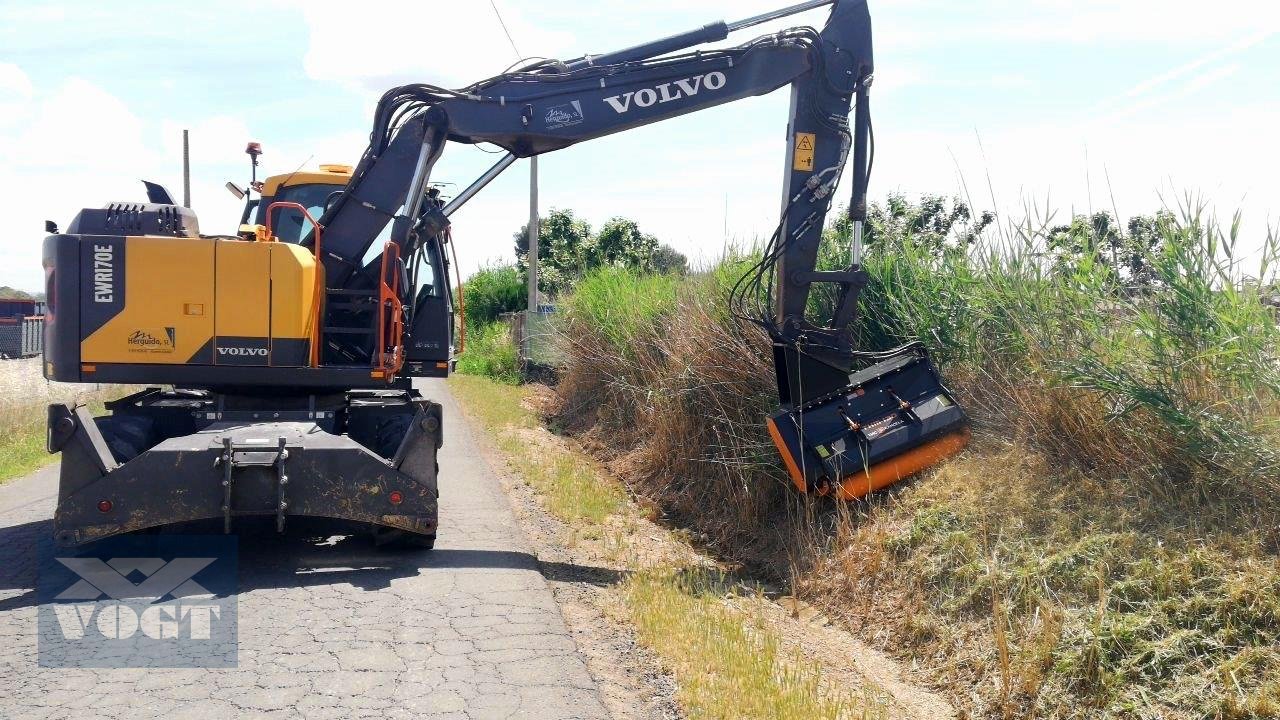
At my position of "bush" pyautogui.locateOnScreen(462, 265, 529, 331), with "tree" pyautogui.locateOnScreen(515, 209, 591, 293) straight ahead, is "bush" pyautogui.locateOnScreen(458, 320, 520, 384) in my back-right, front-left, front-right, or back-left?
back-right

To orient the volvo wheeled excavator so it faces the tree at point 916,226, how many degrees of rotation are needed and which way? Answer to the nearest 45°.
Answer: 0° — it already faces it
